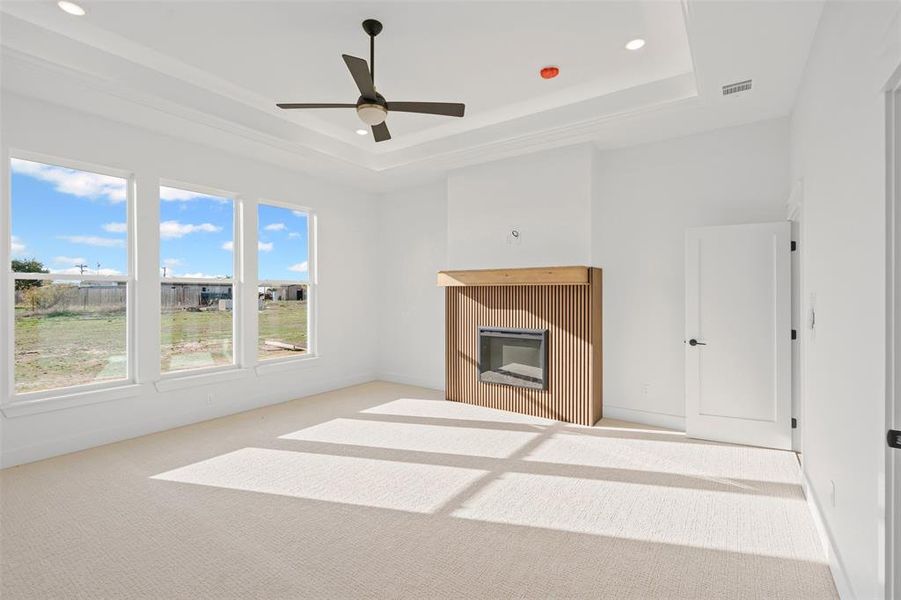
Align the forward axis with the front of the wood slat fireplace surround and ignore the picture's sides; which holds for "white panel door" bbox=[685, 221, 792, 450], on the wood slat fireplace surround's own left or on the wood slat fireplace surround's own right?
on the wood slat fireplace surround's own left

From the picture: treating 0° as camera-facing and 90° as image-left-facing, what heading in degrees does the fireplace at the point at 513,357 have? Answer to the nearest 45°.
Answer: approximately 45°

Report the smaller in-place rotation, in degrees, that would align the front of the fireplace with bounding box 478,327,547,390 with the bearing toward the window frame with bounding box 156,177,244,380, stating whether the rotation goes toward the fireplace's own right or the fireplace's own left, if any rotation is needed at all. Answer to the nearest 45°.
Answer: approximately 45° to the fireplace's own right

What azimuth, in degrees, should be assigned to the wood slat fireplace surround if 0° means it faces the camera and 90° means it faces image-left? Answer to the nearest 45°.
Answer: approximately 45°

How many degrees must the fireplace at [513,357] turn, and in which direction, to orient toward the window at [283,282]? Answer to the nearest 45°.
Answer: approximately 45° to its right

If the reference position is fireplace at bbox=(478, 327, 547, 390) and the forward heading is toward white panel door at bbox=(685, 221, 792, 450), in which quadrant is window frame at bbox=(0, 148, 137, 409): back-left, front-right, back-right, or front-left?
back-right

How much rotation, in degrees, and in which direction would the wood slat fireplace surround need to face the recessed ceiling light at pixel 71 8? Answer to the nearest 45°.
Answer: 0° — it already faces it

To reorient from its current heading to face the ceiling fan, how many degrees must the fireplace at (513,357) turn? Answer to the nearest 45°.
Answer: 0° — it already faces it
